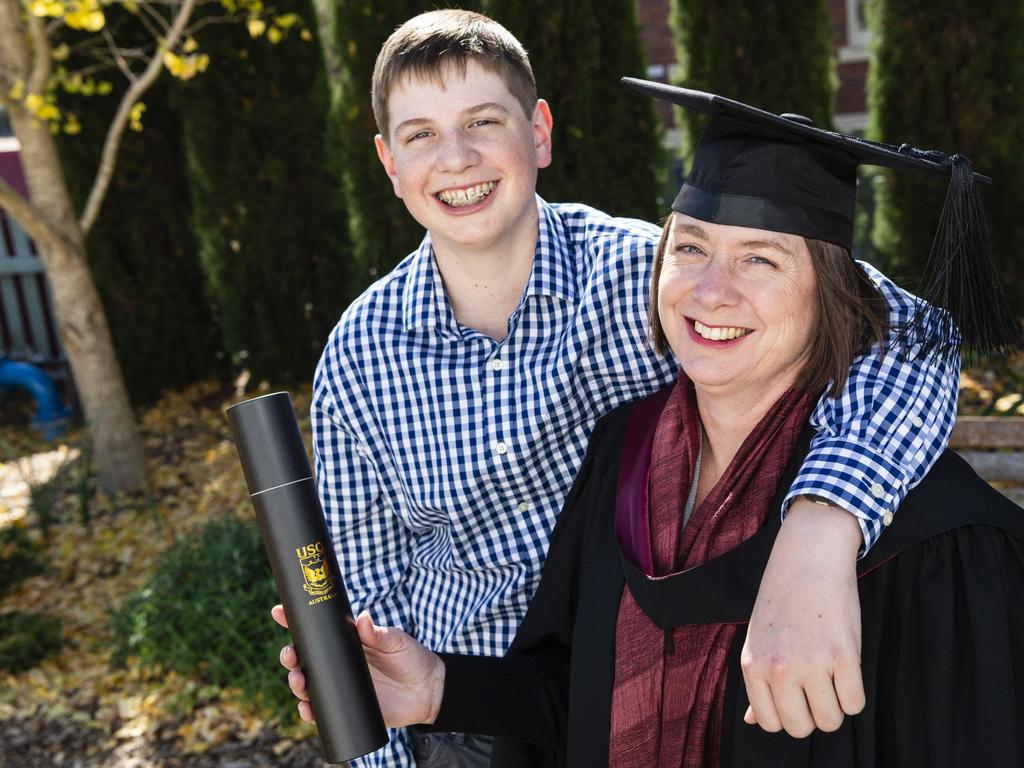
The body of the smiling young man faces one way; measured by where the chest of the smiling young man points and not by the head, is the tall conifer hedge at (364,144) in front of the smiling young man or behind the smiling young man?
behind

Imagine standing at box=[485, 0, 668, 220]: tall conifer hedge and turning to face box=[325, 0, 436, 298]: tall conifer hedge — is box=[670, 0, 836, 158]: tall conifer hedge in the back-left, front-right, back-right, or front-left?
back-right

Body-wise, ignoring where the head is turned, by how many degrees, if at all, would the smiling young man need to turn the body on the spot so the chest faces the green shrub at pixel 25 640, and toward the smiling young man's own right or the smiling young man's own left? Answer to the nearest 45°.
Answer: approximately 135° to the smiling young man's own right

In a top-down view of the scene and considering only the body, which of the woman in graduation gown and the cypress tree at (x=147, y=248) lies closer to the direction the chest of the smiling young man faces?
the woman in graduation gown

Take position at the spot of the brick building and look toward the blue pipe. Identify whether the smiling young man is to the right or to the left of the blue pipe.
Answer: left

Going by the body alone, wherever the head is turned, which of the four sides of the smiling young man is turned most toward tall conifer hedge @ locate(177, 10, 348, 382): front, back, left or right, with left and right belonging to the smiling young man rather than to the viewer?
back

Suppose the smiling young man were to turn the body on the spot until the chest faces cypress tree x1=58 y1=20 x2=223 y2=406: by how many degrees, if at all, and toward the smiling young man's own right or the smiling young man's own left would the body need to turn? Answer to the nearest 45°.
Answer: approximately 135° to the smiling young man's own right

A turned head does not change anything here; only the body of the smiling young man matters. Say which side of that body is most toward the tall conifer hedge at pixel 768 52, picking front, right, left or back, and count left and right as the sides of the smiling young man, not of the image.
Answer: back

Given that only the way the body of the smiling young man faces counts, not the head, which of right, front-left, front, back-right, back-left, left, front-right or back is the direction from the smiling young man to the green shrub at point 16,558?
back-right

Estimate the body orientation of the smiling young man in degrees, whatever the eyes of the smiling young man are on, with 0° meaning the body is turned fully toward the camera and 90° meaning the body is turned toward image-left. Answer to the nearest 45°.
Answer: approximately 0°

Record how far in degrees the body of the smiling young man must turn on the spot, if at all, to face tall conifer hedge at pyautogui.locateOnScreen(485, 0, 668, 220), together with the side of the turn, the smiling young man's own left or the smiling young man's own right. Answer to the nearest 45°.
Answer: approximately 180°

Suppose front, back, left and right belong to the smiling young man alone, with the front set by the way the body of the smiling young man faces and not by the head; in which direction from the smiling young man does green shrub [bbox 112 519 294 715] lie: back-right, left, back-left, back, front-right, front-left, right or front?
back-right
